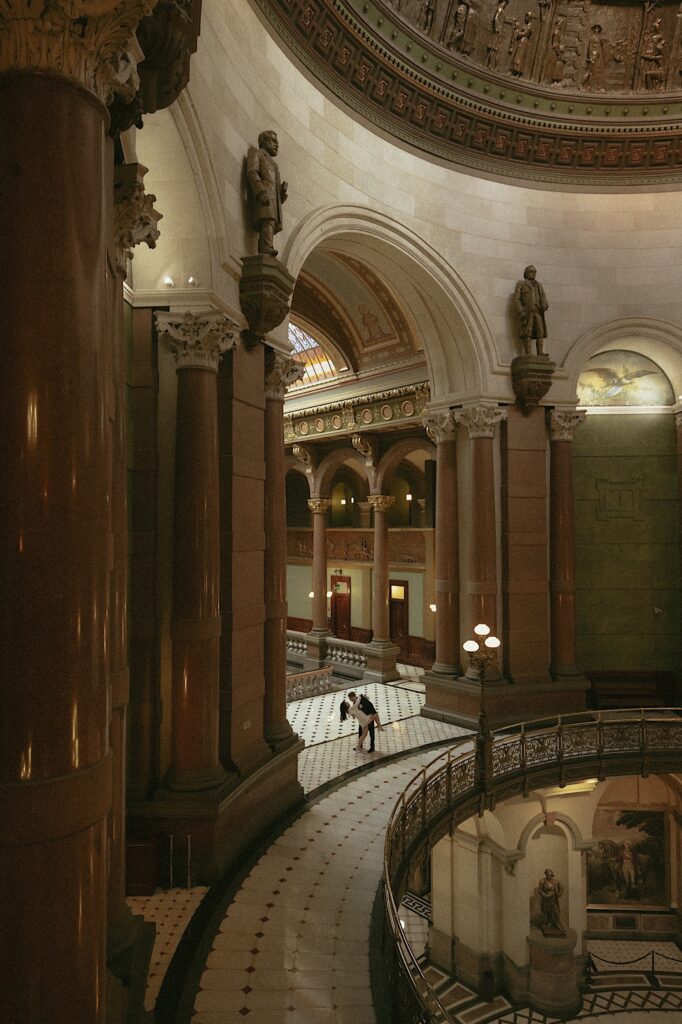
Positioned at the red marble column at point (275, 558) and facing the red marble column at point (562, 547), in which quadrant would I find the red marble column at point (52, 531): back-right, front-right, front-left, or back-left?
back-right

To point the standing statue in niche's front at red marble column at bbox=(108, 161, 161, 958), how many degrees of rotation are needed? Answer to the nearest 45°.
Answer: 0° — it already faces it

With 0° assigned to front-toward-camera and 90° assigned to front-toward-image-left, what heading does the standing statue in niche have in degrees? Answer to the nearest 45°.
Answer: approximately 0°
